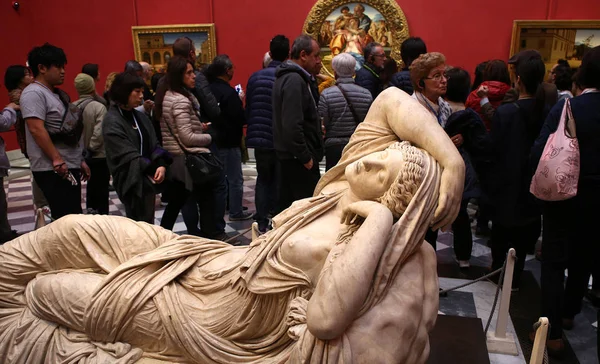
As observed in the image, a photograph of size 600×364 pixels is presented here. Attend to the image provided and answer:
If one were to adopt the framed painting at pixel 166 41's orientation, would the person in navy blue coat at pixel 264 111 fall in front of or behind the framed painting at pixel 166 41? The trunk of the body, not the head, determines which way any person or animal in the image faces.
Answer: in front

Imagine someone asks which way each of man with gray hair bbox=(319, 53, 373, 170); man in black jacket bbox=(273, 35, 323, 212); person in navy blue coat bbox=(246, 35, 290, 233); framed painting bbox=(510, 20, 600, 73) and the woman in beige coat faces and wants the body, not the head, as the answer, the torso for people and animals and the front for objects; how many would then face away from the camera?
2

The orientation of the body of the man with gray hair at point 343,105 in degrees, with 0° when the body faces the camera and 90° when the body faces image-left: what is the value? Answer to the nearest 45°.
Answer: approximately 180°

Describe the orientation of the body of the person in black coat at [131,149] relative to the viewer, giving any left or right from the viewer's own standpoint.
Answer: facing the viewer and to the right of the viewer

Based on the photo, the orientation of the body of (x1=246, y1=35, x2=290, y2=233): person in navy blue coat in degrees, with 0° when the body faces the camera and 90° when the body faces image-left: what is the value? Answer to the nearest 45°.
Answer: approximately 180°

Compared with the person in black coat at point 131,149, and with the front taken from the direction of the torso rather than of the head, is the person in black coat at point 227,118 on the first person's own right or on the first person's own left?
on the first person's own left

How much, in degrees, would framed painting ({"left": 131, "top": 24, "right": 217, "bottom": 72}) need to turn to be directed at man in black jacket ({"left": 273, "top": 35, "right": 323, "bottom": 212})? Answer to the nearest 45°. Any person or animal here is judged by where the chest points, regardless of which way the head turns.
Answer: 0° — it already faces them
